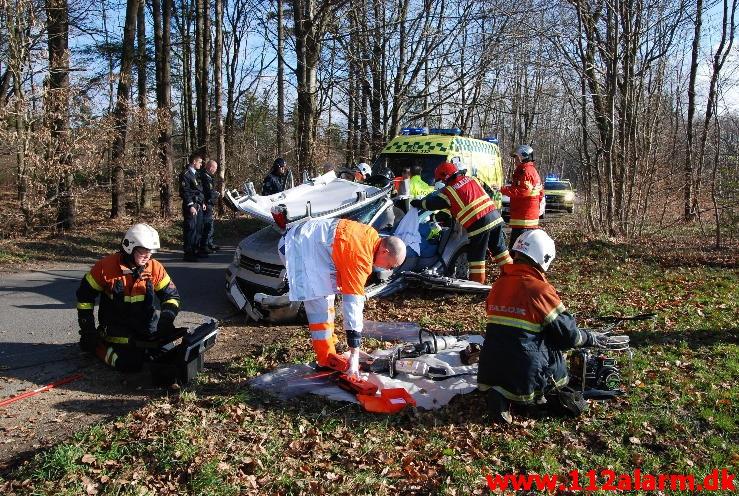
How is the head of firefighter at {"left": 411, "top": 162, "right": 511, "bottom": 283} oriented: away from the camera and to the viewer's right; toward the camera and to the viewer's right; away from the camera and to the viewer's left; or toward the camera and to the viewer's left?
away from the camera and to the viewer's left

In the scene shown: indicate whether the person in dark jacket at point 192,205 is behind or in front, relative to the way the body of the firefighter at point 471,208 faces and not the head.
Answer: in front

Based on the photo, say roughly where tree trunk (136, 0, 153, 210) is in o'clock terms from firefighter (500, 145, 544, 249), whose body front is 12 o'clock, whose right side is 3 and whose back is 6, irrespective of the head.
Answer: The tree trunk is roughly at 1 o'clock from the firefighter.

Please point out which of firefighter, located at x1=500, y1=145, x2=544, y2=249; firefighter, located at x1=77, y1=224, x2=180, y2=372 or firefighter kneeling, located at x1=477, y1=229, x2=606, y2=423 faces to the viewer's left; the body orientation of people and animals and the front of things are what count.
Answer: firefighter, located at x1=500, y1=145, x2=544, y2=249

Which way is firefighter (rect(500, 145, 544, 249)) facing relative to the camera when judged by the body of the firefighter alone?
to the viewer's left

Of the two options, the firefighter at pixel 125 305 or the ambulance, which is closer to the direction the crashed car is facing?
the firefighter

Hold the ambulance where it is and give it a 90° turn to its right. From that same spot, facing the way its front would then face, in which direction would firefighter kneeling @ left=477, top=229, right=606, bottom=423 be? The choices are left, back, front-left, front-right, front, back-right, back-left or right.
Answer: back-left

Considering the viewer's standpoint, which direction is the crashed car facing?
facing the viewer and to the left of the viewer

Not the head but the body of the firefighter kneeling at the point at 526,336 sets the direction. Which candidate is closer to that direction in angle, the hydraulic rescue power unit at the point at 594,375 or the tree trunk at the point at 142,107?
the hydraulic rescue power unit

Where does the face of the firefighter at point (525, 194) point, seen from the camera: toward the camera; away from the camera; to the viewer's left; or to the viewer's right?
to the viewer's left

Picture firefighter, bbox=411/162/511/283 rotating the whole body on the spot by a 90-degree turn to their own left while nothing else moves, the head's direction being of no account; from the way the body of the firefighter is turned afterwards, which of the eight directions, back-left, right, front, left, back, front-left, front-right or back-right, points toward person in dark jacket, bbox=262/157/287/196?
right

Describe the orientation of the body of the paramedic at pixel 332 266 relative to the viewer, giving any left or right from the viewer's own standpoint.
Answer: facing to the right of the viewer

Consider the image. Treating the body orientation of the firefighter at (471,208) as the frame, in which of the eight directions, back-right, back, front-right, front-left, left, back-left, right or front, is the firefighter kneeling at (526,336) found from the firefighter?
back-left

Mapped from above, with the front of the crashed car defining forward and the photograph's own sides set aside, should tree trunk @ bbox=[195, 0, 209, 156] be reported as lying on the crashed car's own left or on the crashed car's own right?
on the crashed car's own right

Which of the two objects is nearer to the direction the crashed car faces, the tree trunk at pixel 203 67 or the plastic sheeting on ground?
the plastic sheeting on ground

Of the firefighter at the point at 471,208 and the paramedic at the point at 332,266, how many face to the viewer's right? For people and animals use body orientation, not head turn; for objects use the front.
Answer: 1

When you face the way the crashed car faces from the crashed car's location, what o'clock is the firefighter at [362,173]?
The firefighter is roughly at 5 o'clock from the crashed car.
